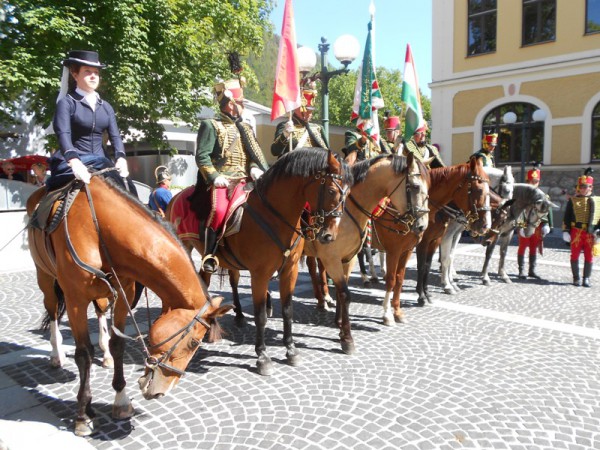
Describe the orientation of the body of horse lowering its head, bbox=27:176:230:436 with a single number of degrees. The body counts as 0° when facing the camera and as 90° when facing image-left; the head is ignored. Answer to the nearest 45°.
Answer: approximately 315°

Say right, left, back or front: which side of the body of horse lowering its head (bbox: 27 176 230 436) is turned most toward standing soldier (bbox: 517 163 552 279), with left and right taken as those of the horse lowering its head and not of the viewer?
left

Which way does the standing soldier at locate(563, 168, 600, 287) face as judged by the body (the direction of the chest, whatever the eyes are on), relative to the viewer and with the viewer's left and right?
facing the viewer

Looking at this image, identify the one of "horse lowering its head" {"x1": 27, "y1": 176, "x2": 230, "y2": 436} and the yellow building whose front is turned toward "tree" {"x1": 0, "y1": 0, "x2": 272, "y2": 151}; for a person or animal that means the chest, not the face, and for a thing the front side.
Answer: the yellow building

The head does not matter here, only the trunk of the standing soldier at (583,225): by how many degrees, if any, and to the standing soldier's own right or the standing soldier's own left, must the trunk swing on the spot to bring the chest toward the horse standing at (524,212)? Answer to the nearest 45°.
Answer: approximately 90° to the standing soldier's own right

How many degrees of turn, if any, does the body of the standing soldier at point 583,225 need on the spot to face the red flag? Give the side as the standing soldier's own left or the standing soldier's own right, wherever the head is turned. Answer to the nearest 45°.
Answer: approximately 45° to the standing soldier's own right

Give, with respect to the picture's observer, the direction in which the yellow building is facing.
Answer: facing the viewer and to the left of the viewer

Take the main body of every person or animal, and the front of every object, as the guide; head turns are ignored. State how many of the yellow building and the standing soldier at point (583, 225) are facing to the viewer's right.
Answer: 0

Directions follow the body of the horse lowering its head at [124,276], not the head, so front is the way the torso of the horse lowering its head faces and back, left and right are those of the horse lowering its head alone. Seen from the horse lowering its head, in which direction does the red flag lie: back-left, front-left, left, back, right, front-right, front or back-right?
left

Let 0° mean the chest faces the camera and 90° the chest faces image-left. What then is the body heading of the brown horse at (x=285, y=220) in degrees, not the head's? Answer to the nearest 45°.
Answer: approximately 315°

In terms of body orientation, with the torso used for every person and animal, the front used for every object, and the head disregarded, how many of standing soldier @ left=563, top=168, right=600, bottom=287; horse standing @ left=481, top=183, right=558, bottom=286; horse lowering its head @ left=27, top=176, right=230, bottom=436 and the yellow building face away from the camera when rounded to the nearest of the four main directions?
0

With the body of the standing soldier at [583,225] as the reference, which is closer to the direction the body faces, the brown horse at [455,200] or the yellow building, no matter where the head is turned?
the brown horse

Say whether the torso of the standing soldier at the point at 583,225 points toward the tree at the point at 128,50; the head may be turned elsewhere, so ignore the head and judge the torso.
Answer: no

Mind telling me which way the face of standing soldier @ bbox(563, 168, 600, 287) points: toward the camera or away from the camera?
toward the camera

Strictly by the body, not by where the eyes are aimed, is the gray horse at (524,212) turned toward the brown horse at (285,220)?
no

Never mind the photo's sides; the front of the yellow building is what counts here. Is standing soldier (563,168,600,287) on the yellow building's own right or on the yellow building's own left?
on the yellow building's own left

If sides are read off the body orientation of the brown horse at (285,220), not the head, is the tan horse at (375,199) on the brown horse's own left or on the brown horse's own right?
on the brown horse's own left
